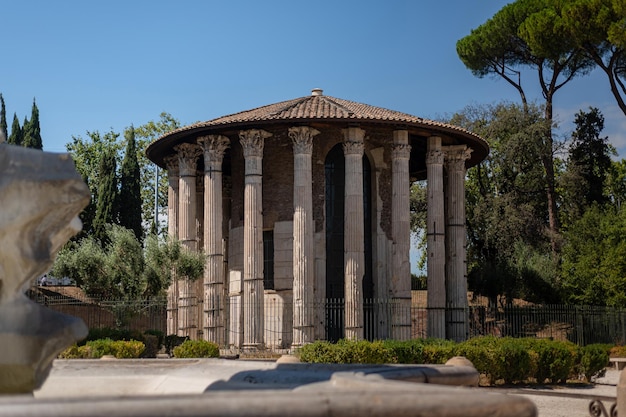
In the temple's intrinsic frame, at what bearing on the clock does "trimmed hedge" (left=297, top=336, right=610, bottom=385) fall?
The trimmed hedge is roughly at 11 o'clock from the temple.

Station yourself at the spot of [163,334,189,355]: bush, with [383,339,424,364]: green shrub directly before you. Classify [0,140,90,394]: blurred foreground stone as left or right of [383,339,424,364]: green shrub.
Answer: right

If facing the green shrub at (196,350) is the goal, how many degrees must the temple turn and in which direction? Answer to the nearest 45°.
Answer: approximately 45° to its right

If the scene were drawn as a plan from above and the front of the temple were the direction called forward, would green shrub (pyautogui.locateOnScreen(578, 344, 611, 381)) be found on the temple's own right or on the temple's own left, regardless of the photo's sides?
on the temple's own left

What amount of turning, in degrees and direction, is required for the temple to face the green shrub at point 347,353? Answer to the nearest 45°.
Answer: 0° — it already faces it

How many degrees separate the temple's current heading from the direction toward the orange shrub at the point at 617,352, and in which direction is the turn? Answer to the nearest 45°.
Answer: approximately 90° to its left

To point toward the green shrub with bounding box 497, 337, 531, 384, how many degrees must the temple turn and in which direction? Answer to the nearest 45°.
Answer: approximately 45° to its left

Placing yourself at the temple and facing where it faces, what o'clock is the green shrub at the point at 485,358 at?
The green shrub is roughly at 11 o'clock from the temple.

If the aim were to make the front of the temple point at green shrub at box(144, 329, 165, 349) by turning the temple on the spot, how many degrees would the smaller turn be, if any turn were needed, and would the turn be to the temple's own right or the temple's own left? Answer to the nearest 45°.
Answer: approximately 45° to the temple's own right

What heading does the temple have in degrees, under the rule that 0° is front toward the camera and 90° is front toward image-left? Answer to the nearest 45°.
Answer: approximately 0°

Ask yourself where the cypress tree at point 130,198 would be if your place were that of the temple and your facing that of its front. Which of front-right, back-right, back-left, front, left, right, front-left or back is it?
back-right
